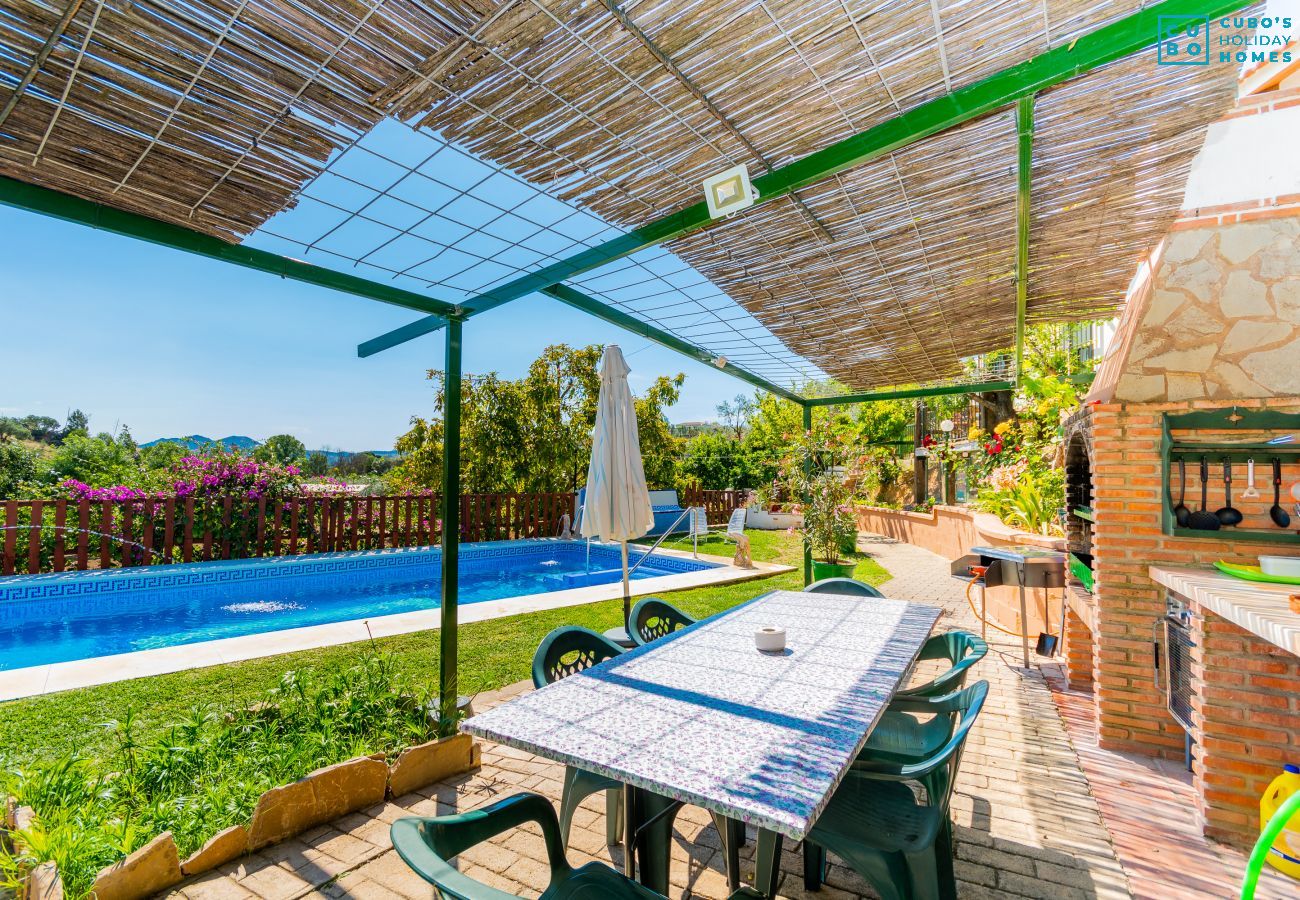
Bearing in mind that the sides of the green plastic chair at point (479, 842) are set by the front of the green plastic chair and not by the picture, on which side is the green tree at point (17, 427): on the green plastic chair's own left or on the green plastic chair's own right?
on the green plastic chair's own left

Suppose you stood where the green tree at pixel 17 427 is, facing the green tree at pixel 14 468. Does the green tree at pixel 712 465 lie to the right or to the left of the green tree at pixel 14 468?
left

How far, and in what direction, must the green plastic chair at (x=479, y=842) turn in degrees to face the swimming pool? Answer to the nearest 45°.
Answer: approximately 90° to its left

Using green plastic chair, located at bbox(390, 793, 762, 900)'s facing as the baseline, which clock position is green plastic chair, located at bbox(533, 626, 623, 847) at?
green plastic chair, located at bbox(533, 626, 623, 847) is roughly at 11 o'clock from green plastic chair, located at bbox(390, 793, 762, 900).

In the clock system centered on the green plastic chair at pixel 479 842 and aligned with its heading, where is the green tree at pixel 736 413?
The green tree is roughly at 11 o'clock from the green plastic chair.

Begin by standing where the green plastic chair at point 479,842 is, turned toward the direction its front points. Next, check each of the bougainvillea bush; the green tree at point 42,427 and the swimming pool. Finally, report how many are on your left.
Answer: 3

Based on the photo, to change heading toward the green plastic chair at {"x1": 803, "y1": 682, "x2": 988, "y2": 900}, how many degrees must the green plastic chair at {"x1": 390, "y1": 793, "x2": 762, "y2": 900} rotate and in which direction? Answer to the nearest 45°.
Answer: approximately 45° to its right

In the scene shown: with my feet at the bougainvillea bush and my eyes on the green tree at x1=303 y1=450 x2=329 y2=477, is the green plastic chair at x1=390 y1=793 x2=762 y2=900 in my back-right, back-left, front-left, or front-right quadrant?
back-right

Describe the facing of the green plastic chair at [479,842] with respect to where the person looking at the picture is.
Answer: facing away from the viewer and to the right of the viewer

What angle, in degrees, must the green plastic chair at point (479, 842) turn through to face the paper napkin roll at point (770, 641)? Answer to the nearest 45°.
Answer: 0° — it already faces it
